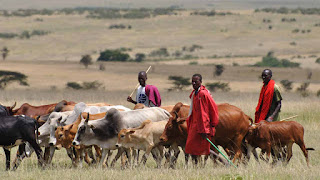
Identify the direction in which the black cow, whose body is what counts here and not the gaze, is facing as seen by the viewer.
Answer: to the viewer's left

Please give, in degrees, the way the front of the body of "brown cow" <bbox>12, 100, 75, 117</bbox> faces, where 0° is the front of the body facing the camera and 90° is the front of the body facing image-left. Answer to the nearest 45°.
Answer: approximately 90°

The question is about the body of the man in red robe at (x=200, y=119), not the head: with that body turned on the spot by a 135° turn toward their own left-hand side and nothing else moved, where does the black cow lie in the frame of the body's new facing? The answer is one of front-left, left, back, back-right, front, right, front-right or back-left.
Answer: back

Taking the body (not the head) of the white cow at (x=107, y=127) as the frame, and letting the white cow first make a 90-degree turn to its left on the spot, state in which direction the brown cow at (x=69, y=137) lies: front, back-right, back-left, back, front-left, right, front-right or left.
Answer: right

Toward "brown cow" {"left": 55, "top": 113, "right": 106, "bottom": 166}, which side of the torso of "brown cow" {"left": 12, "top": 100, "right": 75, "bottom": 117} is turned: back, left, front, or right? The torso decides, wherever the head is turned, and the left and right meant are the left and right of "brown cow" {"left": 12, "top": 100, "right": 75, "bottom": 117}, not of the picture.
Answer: left

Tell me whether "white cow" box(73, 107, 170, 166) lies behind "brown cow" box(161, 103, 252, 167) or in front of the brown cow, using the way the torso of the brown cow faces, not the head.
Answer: in front

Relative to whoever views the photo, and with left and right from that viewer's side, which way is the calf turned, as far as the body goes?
facing to the left of the viewer

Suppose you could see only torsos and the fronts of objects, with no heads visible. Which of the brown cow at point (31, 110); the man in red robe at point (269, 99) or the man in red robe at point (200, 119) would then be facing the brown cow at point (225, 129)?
the man in red robe at point (269, 99)

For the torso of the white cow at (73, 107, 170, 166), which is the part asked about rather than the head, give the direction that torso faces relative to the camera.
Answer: to the viewer's left

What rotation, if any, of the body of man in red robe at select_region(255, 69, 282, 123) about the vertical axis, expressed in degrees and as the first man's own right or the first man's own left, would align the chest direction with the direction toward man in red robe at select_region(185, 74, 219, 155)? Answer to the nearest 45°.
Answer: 0° — they already face them

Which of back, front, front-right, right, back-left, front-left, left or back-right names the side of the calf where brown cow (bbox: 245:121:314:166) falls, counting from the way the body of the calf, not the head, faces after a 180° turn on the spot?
front

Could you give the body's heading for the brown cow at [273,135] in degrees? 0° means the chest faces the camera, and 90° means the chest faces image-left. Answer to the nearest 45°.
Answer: approximately 90°

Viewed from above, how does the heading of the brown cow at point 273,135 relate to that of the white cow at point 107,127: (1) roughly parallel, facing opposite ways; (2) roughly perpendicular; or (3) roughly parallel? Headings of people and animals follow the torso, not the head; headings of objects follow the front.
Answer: roughly parallel
